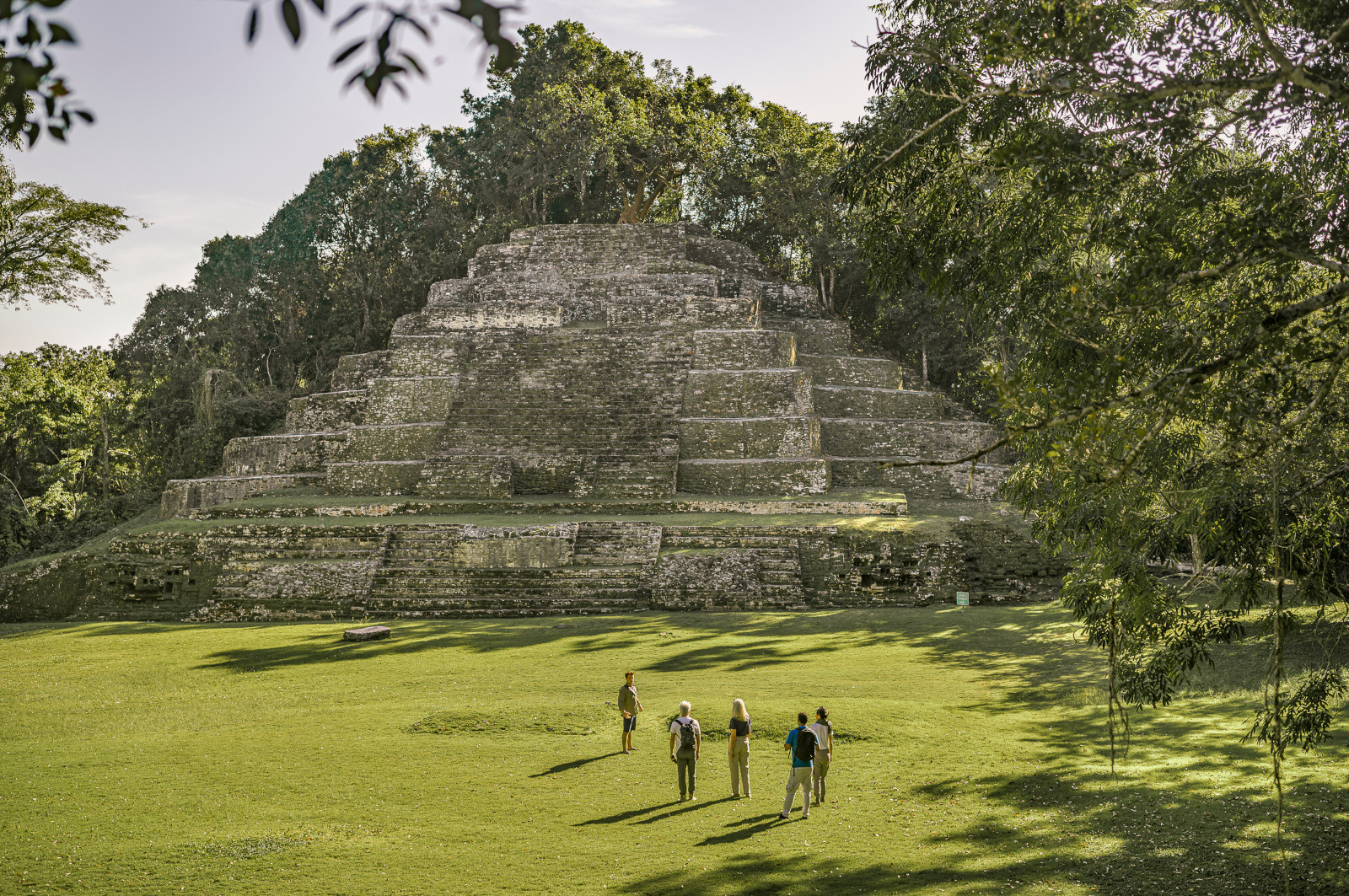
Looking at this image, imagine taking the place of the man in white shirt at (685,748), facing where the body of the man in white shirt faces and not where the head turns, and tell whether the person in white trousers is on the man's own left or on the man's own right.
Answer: on the man's own right

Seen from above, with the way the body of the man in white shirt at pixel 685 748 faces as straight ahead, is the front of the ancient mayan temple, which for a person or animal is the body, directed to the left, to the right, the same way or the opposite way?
the opposite way

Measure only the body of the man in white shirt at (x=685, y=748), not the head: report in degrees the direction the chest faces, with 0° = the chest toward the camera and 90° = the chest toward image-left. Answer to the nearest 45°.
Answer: approximately 180°

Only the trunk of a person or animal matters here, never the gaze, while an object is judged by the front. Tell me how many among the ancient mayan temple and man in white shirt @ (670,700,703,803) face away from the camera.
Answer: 1

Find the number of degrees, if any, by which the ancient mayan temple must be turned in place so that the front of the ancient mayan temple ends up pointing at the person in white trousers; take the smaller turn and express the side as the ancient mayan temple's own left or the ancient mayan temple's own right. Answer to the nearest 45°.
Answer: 0° — it already faces them

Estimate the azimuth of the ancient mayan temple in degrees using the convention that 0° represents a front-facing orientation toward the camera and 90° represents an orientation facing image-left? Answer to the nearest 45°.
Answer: approximately 0°

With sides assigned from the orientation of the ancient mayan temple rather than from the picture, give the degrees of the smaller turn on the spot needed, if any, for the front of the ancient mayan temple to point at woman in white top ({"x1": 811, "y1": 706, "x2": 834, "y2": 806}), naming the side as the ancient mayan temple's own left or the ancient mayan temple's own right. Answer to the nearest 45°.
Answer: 0° — it already faces them

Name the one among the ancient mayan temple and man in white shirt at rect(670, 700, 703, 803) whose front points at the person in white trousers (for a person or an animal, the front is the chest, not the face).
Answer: the ancient mayan temple

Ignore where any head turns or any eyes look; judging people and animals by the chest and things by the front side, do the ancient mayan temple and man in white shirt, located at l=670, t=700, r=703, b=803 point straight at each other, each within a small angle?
yes

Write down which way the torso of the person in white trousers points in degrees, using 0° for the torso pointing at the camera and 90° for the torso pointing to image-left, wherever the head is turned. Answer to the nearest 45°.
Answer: approximately 135°
